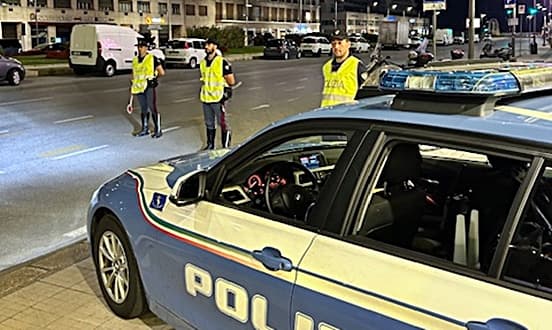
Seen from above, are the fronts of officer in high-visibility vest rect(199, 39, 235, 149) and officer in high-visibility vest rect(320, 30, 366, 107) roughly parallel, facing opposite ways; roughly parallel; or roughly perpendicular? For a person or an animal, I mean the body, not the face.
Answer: roughly parallel

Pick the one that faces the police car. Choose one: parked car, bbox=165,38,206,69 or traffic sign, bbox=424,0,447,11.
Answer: the traffic sign

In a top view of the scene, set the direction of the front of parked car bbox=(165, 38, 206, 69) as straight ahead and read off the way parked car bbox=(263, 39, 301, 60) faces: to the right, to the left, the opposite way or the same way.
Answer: the same way

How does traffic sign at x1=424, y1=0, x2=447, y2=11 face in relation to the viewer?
toward the camera

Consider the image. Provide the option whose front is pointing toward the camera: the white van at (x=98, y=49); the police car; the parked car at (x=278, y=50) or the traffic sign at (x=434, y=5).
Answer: the traffic sign

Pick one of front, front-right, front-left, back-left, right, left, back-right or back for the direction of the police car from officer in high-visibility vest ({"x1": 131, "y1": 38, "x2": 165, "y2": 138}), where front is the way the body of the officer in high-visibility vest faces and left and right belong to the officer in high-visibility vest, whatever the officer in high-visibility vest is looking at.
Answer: front-left

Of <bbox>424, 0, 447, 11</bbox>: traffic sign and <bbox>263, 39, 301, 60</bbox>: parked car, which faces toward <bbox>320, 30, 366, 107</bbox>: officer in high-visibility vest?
the traffic sign

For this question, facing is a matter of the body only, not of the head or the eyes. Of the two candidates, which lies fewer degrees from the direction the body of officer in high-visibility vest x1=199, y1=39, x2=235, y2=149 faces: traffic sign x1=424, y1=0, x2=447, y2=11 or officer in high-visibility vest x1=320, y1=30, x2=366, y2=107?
the officer in high-visibility vest

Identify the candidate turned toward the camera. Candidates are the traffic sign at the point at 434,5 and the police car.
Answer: the traffic sign

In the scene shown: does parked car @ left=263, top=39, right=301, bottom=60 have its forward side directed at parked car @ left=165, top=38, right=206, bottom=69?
no

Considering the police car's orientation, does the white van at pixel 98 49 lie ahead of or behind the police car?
ahead

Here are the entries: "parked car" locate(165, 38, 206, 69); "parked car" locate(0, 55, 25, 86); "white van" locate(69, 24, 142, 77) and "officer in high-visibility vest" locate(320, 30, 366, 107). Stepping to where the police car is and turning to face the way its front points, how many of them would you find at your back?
0

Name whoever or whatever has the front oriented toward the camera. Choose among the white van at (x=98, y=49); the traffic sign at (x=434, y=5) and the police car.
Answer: the traffic sign
